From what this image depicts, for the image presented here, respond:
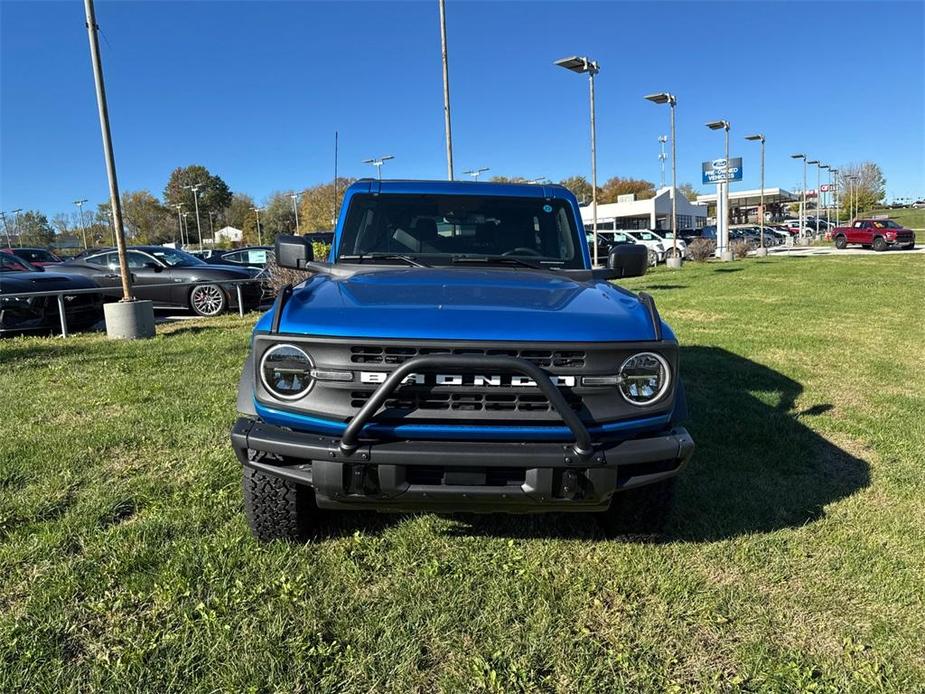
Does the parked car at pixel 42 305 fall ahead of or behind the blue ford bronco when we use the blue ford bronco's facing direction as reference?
behind

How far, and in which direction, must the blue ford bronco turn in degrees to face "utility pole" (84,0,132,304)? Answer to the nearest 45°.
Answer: approximately 135° to its right

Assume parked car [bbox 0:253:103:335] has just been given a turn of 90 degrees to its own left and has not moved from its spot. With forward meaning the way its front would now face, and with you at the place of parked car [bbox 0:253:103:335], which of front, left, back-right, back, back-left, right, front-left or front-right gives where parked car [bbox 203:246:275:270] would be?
front

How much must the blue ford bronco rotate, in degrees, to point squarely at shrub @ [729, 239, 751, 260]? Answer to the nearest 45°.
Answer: approximately 135° to its left

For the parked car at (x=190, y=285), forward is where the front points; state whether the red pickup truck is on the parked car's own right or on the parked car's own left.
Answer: on the parked car's own left

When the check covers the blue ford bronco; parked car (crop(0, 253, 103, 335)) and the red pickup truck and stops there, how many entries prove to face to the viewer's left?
0

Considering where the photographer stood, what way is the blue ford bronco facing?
facing the viewer

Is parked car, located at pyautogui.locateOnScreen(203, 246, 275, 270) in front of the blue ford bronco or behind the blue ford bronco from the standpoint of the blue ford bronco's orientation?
behind

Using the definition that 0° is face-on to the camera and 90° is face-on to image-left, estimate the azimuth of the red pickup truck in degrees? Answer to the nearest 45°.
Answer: approximately 315°

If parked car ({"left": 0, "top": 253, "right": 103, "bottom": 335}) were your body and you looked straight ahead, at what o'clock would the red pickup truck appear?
The red pickup truck is roughly at 10 o'clock from the parked car.

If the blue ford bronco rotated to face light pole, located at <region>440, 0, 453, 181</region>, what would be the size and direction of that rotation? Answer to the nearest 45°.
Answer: approximately 180°

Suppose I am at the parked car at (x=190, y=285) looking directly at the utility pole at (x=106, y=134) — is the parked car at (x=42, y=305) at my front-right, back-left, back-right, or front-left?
front-right

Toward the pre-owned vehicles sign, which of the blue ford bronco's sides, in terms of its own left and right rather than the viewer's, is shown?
back

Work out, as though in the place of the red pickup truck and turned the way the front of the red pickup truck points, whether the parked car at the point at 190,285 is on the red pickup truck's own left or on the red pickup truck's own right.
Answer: on the red pickup truck's own right

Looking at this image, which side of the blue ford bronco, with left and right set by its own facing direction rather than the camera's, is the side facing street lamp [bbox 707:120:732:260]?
back

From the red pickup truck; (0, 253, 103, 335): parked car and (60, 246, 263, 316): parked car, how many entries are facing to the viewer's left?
0
